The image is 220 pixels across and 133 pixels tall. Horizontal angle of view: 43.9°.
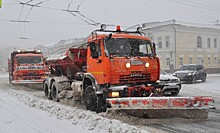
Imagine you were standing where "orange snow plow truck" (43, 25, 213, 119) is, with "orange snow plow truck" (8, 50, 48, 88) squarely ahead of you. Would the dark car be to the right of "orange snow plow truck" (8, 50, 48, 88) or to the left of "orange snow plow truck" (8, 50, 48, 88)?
right

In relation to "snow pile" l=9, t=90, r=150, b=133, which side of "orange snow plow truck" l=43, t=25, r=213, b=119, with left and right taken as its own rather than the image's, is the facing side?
right

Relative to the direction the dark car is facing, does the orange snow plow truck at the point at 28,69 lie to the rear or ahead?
ahead

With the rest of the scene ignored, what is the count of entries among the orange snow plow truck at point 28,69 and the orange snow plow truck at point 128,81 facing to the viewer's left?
0

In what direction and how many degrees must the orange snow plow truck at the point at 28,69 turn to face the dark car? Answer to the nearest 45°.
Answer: approximately 90° to its left

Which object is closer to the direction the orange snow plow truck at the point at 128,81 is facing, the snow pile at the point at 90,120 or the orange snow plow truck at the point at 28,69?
the snow pile

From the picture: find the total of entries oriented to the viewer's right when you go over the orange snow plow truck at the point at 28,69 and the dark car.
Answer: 0

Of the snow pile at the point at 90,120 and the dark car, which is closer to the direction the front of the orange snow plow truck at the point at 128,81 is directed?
the snow pile

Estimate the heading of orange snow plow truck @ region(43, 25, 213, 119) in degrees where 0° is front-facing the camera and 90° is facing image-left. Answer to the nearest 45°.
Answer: approximately 315°

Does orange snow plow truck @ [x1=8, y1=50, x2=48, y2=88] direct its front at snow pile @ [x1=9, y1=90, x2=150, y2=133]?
yes

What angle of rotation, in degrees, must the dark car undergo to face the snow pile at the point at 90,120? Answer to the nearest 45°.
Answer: approximately 45° to its left

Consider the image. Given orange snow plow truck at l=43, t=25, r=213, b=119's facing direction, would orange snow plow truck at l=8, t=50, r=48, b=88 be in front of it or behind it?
behind

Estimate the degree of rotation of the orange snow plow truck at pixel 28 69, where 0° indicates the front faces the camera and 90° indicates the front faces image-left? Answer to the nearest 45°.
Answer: approximately 0°

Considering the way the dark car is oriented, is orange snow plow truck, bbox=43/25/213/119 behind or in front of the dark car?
in front
